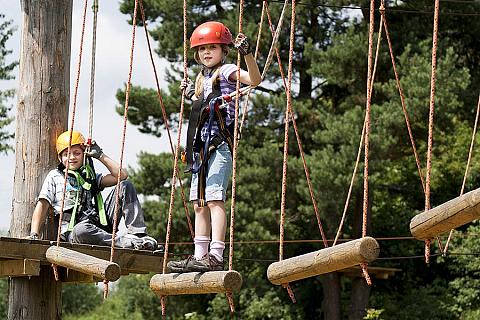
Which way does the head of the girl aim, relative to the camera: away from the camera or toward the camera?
toward the camera

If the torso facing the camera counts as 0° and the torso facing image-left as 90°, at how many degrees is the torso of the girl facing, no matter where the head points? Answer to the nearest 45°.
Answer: approximately 45°

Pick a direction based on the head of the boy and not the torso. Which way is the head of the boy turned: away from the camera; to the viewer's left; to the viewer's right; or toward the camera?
toward the camera

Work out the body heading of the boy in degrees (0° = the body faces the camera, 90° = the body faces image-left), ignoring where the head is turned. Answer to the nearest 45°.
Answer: approximately 315°

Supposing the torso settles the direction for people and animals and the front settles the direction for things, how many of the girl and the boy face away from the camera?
0

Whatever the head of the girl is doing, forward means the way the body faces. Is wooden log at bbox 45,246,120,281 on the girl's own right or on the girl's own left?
on the girl's own right

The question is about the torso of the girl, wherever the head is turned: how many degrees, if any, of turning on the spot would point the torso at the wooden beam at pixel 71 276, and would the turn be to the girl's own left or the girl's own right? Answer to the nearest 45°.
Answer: approximately 90° to the girl's own right

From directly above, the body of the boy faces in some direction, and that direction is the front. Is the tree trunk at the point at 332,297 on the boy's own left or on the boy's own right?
on the boy's own left

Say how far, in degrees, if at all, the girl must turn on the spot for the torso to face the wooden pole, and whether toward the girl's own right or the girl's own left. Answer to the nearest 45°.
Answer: approximately 90° to the girl's own right

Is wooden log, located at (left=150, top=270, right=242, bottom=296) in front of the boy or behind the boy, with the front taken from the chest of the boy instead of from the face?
in front
